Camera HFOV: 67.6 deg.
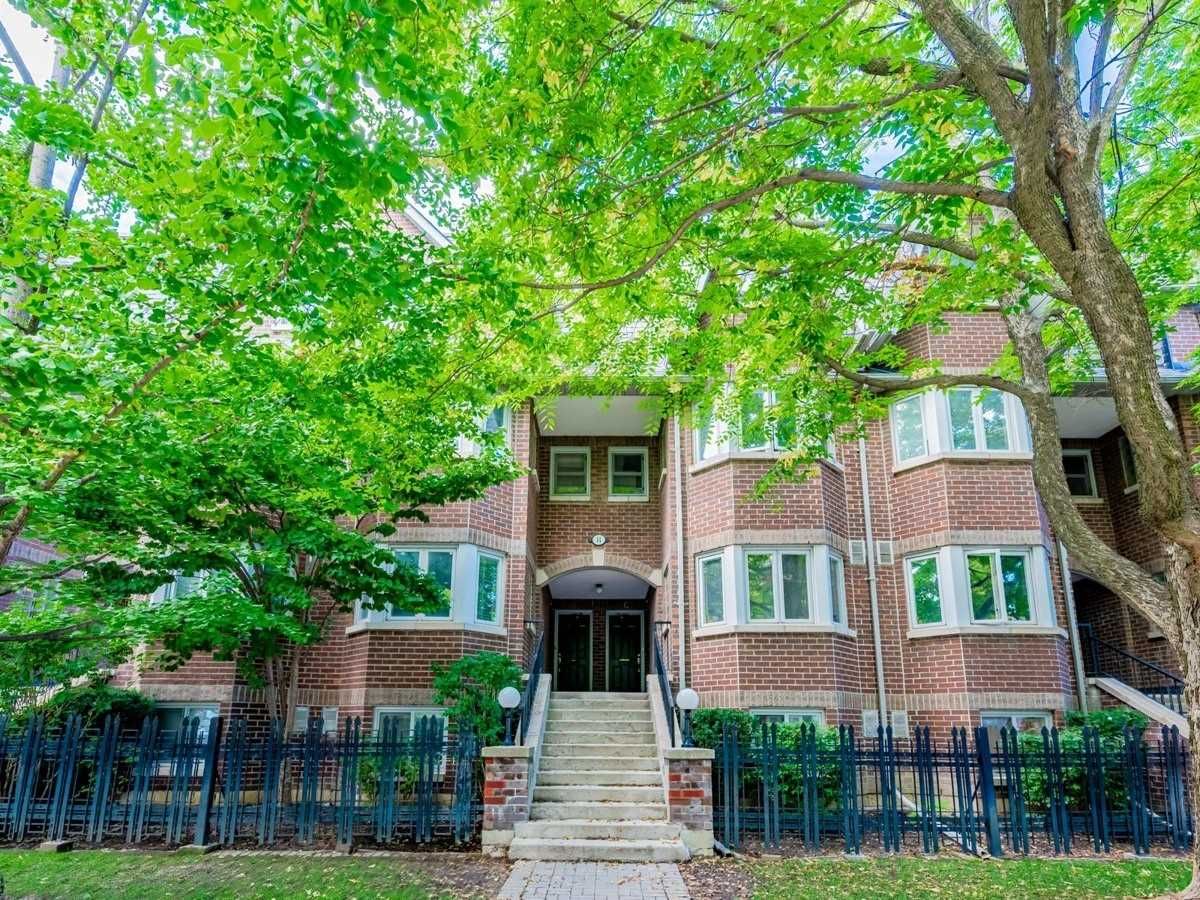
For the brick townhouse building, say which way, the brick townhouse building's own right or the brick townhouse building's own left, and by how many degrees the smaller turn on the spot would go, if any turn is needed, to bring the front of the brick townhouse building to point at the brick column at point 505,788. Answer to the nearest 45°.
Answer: approximately 45° to the brick townhouse building's own right

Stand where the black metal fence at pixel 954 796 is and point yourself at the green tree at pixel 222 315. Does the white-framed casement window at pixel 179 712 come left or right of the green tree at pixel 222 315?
right

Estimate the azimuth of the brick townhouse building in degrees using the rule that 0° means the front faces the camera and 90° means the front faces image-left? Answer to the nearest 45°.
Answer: approximately 0°

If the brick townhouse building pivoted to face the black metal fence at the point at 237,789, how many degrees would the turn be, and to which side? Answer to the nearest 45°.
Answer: approximately 45° to its right

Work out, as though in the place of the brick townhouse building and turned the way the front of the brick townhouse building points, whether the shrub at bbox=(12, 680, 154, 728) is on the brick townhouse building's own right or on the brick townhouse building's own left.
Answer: on the brick townhouse building's own right
